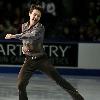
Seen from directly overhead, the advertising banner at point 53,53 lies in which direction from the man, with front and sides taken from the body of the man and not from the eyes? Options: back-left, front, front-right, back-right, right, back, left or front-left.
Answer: back-right

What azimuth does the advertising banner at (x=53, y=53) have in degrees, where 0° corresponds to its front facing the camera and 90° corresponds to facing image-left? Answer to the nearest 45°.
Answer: approximately 0°

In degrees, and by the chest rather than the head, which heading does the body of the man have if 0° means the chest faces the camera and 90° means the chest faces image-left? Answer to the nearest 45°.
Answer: approximately 45°
